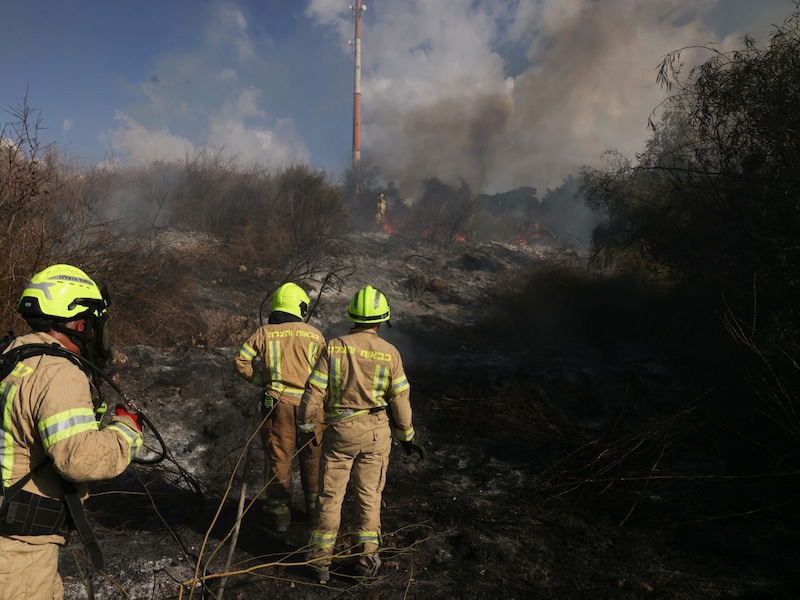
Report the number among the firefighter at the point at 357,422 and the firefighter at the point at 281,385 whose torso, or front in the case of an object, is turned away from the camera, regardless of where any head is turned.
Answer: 2

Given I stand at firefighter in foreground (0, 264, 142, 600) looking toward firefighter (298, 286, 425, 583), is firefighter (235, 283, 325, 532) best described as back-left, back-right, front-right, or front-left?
front-left

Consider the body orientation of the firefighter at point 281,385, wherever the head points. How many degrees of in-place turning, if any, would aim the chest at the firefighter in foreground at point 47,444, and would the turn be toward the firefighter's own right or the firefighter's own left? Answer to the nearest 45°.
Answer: approximately 180°

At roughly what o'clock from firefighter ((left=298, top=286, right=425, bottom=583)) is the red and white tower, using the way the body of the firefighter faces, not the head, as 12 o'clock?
The red and white tower is roughly at 12 o'clock from the firefighter.

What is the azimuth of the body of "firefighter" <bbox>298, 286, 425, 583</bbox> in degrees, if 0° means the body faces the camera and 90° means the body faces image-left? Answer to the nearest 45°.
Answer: approximately 180°

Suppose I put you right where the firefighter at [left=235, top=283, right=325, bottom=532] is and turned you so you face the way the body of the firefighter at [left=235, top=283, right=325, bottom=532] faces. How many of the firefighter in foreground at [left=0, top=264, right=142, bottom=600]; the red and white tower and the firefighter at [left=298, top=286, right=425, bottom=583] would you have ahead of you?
1

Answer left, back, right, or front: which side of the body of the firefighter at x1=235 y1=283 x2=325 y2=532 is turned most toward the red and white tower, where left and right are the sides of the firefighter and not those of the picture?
front

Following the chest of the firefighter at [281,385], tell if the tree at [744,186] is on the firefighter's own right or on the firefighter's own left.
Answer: on the firefighter's own right

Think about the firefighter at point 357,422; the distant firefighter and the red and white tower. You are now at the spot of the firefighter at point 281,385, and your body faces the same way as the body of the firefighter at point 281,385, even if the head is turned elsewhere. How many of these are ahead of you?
2

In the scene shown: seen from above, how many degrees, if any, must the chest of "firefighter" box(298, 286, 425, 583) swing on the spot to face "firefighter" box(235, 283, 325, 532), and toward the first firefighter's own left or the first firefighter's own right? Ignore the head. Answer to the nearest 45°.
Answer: approximately 45° to the first firefighter's own left

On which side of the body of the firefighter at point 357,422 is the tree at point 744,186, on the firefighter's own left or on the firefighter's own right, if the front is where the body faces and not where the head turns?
on the firefighter's own right

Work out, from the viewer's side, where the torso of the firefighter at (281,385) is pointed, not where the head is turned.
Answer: away from the camera

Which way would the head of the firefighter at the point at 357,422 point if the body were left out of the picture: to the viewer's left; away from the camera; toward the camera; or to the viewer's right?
away from the camera

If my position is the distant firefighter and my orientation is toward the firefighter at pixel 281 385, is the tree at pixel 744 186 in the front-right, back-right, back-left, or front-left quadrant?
front-left

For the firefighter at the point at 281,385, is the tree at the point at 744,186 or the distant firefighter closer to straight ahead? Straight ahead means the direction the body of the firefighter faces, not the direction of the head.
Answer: the distant firefighter

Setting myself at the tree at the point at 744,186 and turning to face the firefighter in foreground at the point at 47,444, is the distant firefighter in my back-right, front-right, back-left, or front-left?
back-right
